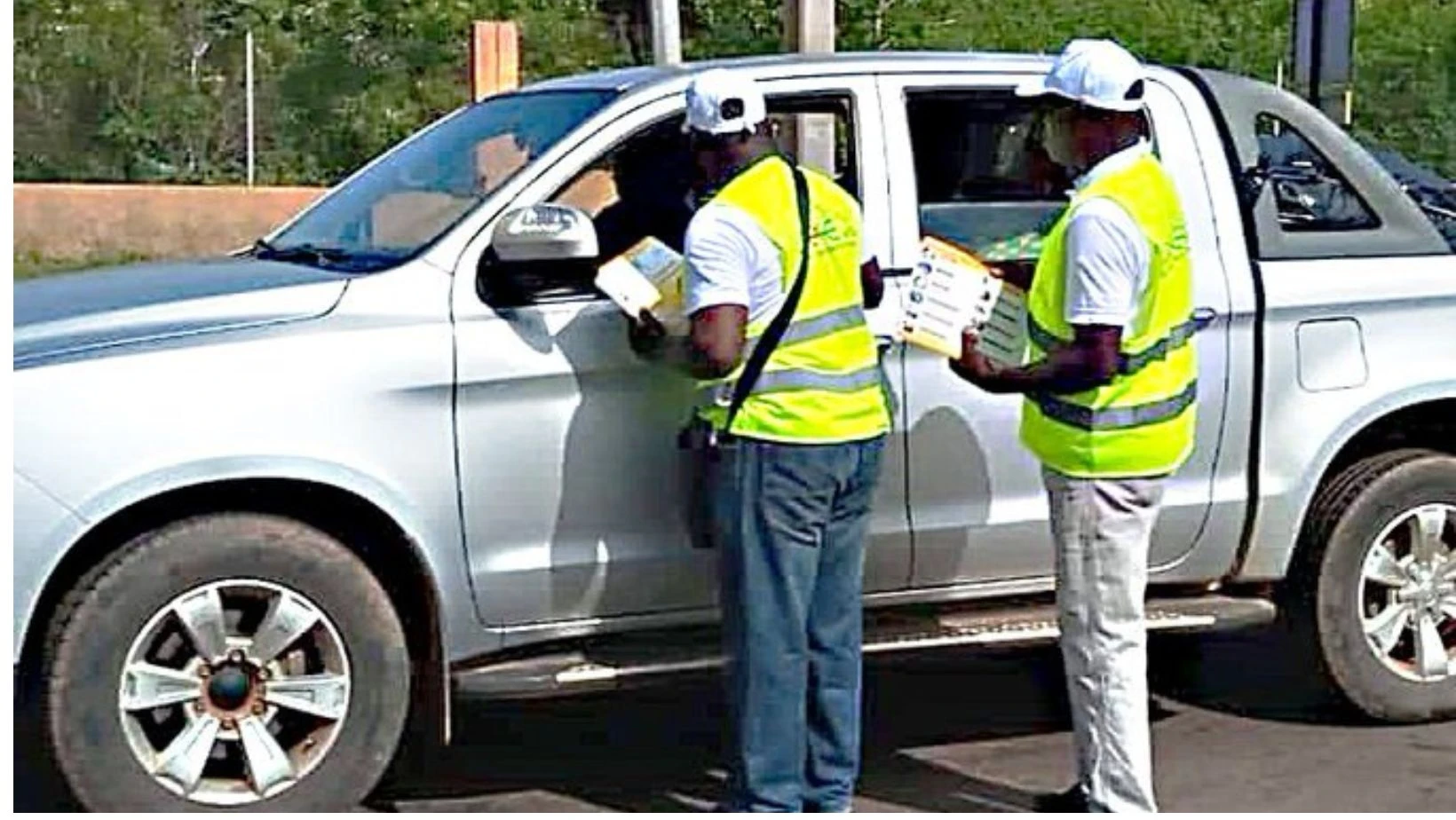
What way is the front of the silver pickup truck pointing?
to the viewer's left

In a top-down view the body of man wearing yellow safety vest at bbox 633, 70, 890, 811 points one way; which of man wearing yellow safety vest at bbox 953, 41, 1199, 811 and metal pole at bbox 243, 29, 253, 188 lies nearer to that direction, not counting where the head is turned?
the metal pole

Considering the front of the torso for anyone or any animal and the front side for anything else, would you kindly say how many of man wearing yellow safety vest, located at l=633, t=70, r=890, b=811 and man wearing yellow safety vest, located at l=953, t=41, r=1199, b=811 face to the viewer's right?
0

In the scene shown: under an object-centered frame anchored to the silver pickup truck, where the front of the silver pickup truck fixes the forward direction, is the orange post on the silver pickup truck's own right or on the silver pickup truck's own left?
on the silver pickup truck's own right

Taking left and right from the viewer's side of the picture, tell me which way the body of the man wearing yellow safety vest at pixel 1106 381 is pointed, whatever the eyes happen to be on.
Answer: facing to the left of the viewer

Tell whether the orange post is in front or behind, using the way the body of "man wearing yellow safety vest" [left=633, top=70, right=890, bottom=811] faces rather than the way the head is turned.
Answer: in front

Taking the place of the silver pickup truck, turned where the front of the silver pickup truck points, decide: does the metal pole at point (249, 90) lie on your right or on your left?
on your right

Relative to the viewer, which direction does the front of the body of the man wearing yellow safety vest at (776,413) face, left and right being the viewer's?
facing away from the viewer and to the left of the viewer

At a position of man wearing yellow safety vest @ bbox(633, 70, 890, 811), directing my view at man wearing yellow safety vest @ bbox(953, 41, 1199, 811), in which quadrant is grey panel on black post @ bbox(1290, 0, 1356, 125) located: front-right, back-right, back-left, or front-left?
front-left

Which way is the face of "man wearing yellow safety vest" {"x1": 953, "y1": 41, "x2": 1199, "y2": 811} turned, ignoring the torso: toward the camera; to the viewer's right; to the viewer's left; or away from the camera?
to the viewer's left
